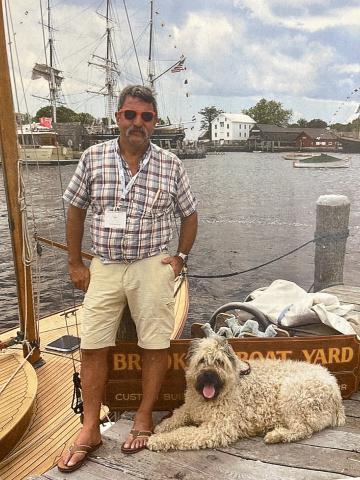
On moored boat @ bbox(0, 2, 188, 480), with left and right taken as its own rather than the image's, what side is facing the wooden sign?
right

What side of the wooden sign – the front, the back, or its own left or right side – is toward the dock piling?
back

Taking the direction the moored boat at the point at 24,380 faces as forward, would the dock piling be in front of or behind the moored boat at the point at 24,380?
in front

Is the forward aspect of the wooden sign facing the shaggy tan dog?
yes

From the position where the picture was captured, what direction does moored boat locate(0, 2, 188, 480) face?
facing away from the viewer and to the right of the viewer

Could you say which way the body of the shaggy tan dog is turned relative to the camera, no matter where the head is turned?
to the viewer's left

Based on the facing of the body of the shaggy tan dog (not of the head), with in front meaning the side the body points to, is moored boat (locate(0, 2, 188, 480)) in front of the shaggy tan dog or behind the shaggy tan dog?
in front

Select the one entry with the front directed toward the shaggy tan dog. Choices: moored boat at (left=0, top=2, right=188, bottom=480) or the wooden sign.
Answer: the wooden sign

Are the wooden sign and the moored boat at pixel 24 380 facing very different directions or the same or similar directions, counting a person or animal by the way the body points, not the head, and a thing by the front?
very different directions

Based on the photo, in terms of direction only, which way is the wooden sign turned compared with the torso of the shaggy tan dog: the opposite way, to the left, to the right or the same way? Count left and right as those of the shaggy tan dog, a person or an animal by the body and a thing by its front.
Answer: to the left
